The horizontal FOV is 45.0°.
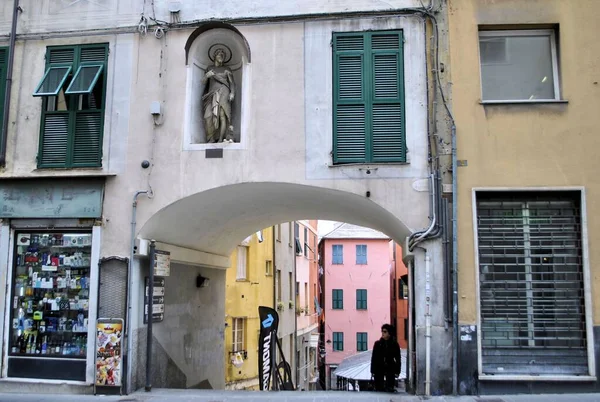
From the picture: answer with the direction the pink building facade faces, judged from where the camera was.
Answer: facing the viewer

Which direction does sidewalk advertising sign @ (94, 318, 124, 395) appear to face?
toward the camera

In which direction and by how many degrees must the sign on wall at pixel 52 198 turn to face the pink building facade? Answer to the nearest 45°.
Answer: approximately 135° to its left

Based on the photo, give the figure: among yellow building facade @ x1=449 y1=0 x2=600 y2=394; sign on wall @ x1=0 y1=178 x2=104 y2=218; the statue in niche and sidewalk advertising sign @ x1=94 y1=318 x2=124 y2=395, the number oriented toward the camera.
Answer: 4

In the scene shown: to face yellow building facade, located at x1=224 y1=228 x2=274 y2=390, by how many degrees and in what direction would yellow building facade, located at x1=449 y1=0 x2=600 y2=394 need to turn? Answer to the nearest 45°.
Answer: approximately 135° to its right

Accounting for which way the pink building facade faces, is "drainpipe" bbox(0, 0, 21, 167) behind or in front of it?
in front

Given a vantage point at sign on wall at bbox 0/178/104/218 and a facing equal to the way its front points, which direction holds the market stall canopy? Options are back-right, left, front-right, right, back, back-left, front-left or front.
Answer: back-left

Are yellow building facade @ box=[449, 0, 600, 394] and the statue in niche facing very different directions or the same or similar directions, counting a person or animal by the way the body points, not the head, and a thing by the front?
same or similar directions

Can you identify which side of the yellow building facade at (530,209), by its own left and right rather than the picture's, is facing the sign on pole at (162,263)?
right

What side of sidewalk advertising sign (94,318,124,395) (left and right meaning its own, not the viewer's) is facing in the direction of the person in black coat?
left

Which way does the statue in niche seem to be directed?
toward the camera

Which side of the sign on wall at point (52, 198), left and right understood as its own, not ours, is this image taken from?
front

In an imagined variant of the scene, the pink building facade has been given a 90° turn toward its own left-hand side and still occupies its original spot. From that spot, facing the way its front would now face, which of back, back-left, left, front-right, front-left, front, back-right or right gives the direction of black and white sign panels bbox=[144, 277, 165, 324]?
right

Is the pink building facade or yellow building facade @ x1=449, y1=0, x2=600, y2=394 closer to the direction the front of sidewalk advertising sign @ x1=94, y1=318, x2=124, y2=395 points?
the yellow building facade
